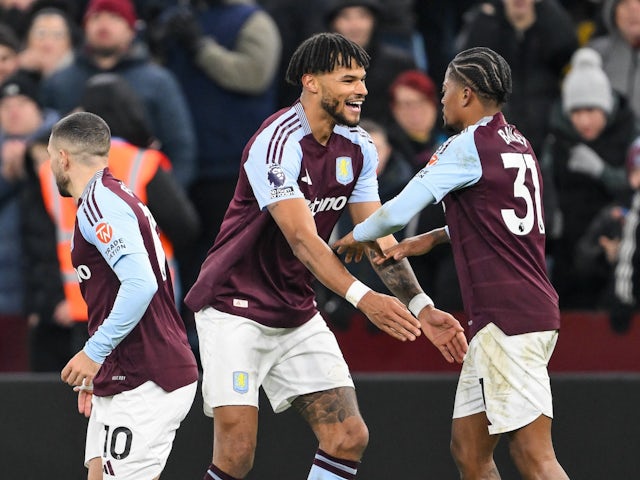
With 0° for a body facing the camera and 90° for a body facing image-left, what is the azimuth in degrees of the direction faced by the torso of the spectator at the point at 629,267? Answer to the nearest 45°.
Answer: approximately 0°

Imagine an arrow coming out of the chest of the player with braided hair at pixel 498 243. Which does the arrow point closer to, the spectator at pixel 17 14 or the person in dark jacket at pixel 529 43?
the spectator

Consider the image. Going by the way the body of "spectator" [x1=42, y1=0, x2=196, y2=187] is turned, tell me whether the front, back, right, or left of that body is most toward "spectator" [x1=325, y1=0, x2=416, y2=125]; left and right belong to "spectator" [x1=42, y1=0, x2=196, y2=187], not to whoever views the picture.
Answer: left

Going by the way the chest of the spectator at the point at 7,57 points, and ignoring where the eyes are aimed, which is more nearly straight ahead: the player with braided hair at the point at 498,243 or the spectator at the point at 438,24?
the player with braided hair

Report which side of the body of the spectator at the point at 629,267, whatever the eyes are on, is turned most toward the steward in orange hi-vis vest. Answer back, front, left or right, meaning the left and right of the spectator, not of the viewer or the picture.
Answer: right

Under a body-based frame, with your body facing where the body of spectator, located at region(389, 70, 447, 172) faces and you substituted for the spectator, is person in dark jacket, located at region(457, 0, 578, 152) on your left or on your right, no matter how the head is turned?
on your left

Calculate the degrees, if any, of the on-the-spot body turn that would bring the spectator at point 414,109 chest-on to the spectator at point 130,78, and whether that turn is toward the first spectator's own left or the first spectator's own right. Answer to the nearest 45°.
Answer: approximately 90° to the first spectator's own right
